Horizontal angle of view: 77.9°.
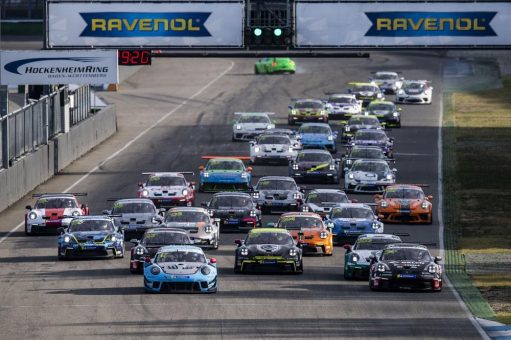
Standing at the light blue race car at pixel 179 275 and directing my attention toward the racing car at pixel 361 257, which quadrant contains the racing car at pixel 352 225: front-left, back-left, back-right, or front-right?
front-left

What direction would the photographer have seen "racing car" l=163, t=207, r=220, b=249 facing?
facing the viewer

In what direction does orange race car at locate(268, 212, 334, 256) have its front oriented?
toward the camera

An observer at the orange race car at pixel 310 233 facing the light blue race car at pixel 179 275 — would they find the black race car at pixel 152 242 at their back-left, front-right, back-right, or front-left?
front-right

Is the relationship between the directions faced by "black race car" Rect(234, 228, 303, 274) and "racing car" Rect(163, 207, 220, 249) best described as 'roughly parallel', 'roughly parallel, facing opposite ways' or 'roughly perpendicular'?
roughly parallel

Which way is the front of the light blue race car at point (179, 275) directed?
toward the camera

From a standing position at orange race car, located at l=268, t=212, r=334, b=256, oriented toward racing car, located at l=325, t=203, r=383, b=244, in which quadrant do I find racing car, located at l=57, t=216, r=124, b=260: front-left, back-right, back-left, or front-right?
back-left

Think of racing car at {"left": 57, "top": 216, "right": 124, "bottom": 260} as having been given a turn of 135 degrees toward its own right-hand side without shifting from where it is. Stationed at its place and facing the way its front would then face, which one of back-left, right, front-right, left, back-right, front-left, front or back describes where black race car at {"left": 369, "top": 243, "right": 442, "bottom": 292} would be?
back

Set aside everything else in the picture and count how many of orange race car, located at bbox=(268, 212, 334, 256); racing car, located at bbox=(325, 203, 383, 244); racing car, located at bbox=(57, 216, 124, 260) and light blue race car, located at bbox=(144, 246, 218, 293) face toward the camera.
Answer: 4

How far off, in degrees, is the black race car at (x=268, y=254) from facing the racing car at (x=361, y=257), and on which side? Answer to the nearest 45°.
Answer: approximately 90° to its left

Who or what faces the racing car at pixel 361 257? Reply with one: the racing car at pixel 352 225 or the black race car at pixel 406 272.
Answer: the racing car at pixel 352 225
